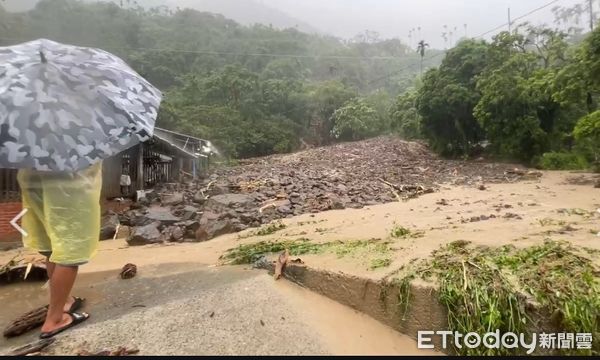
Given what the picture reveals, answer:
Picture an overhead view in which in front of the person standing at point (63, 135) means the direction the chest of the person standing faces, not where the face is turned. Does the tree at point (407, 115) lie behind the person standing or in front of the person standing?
in front

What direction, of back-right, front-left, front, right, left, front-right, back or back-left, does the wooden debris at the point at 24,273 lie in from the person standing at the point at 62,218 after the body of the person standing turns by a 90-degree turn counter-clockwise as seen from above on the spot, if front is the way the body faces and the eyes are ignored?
front-right

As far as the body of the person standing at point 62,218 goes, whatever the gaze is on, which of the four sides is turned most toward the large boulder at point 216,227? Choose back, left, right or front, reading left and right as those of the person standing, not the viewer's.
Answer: front

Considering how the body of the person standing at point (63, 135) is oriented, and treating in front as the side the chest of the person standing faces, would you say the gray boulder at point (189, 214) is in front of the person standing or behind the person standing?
in front

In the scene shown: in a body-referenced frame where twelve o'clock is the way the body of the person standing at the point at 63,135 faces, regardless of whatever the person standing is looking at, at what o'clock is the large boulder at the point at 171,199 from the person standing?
The large boulder is roughly at 11 o'clock from the person standing.

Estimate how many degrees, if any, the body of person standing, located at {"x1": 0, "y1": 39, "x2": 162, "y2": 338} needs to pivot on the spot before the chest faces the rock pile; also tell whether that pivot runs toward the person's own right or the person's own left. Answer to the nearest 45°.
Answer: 0° — they already face it

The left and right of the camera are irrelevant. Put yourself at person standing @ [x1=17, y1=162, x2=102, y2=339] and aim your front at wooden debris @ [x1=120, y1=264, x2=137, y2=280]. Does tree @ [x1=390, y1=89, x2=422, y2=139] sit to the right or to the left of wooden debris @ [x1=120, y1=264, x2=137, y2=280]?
right

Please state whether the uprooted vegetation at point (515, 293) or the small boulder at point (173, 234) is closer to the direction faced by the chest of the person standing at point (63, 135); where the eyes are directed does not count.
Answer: the small boulder

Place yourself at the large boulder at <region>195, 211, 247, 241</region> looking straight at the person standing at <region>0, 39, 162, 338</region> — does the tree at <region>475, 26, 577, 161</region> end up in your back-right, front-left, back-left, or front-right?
back-left

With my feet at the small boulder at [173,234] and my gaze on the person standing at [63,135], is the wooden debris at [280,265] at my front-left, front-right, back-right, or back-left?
front-left

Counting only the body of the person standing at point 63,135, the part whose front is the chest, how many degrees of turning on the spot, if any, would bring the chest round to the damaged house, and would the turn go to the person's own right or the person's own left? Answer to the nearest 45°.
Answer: approximately 45° to the person's own left

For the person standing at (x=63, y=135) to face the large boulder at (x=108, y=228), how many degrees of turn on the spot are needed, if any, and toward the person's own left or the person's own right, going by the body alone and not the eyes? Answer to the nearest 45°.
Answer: approximately 45° to the person's own left

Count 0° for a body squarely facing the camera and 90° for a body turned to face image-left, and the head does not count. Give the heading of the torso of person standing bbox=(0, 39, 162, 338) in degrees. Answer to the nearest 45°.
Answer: approximately 225°
